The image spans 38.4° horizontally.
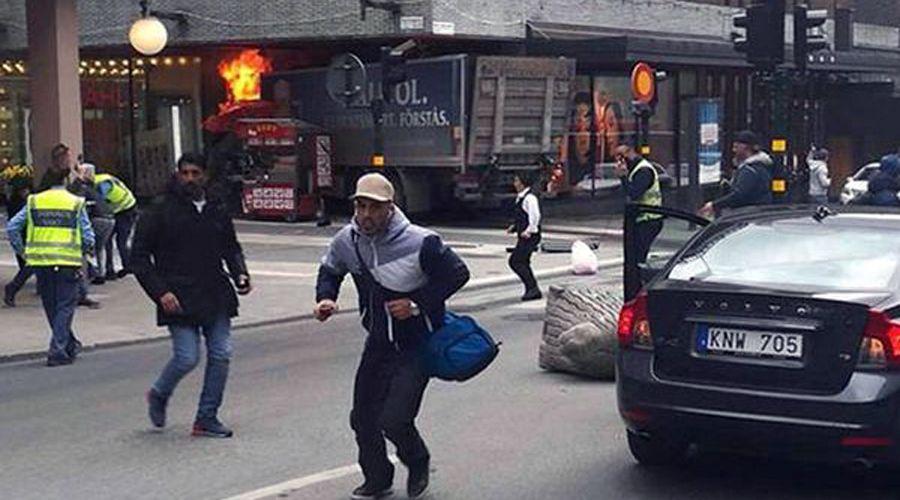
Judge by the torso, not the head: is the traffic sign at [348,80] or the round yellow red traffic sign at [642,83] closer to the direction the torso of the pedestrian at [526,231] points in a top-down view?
the traffic sign at [348,80]

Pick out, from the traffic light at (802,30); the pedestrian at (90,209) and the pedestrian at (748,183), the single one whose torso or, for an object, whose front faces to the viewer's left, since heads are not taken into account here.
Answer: the pedestrian at (748,183)

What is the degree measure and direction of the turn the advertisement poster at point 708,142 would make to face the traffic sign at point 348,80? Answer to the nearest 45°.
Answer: approximately 45° to its right

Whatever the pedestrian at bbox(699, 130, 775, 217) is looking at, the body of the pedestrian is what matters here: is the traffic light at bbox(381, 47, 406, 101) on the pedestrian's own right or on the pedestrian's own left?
on the pedestrian's own right

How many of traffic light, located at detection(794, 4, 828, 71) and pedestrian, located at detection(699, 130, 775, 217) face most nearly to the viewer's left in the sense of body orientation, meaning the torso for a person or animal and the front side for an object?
1

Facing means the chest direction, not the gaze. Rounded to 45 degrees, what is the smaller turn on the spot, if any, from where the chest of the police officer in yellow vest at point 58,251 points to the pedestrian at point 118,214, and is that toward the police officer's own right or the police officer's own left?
0° — they already face them

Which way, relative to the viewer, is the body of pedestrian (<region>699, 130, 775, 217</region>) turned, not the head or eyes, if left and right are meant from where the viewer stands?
facing to the left of the viewer

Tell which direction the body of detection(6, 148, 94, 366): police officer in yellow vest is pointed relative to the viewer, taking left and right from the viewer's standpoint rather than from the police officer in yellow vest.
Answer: facing away from the viewer
